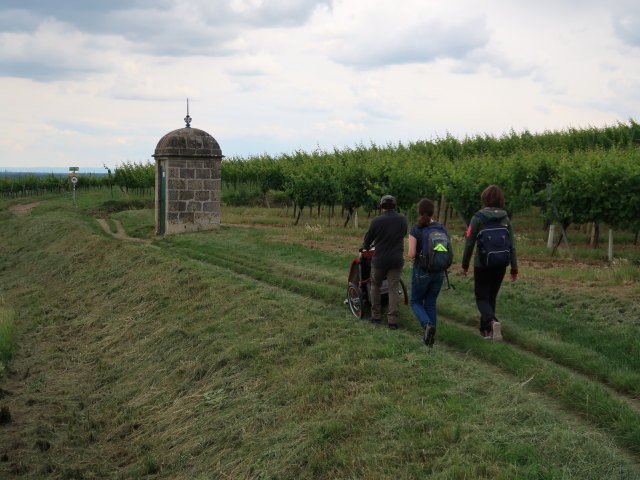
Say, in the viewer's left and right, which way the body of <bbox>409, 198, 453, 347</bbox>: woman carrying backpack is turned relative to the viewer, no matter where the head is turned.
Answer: facing away from the viewer and to the left of the viewer

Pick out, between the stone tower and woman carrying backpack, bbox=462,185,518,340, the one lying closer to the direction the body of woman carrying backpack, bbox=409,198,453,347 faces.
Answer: the stone tower

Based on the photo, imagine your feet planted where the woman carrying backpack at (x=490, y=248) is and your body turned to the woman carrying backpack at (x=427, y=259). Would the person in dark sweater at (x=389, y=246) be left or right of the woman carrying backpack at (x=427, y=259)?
right

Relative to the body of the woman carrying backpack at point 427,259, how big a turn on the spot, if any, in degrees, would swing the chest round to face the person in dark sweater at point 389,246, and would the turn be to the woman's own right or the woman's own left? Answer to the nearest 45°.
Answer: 0° — they already face them

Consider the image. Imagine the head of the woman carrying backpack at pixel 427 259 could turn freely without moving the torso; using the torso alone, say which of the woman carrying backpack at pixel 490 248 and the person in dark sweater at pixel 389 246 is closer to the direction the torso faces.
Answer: the person in dark sweater

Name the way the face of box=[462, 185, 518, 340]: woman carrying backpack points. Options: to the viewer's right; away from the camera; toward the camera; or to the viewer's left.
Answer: away from the camera

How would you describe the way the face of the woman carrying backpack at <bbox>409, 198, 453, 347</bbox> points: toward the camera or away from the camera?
away from the camera

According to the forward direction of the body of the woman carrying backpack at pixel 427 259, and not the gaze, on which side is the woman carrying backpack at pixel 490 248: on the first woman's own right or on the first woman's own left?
on the first woman's own right

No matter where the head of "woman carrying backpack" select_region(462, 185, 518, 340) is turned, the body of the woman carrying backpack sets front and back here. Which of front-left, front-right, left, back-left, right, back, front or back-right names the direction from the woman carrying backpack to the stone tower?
front-left

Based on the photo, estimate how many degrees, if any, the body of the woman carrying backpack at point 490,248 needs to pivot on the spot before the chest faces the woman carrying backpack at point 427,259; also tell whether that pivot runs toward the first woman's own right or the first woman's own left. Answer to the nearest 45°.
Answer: approximately 90° to the first woman's own left

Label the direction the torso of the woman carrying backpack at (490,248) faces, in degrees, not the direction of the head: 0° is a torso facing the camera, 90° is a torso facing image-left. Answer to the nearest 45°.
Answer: approximately 180°

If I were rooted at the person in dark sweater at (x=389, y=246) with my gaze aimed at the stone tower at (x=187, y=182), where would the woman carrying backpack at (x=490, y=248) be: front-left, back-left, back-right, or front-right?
back-right

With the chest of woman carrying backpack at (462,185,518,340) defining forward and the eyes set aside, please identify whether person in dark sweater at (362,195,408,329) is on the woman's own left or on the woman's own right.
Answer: on the woman's own left
